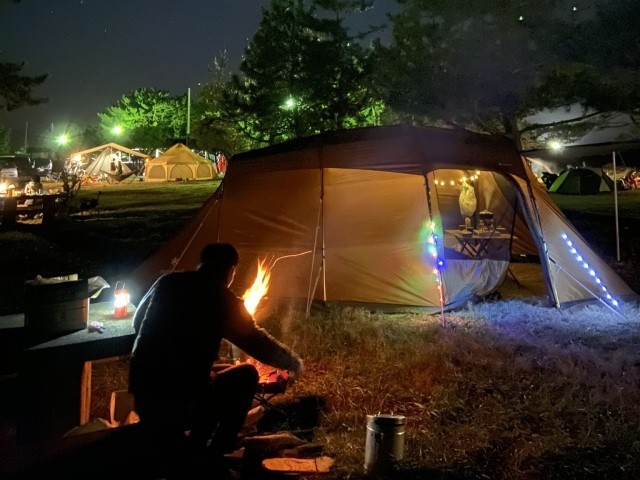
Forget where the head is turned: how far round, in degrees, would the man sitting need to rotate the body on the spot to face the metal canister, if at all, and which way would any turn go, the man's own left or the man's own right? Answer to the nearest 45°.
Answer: approximately 45° to the man's own right

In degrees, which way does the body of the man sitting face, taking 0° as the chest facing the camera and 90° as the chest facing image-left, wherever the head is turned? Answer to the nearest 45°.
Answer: approximately 225°

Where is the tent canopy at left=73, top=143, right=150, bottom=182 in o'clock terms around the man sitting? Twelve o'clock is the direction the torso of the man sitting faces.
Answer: The tent canopy is roughly at 10 o'clock from the man sitting.

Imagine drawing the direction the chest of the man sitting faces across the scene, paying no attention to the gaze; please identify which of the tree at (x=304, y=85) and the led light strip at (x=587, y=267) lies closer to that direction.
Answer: the led light strip

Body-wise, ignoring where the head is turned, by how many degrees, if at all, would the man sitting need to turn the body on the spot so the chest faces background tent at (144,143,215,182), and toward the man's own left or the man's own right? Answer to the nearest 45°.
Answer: approximately 45° to the man's own left

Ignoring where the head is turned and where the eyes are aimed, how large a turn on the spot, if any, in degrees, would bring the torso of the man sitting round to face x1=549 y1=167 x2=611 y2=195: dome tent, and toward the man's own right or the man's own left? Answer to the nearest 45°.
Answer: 0° — they already face it

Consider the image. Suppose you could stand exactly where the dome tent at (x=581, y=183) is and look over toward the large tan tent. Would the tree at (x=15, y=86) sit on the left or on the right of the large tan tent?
right

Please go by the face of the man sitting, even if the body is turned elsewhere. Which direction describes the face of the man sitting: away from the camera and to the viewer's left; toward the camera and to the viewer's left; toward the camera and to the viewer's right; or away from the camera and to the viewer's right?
away from the camera and to the viewer's right

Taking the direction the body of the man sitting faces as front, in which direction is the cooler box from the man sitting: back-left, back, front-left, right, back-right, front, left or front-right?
left

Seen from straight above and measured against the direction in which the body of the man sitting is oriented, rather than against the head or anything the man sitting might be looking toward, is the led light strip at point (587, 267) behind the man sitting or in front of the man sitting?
in front

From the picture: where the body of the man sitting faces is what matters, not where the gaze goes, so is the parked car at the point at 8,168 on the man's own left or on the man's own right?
on the man's own left

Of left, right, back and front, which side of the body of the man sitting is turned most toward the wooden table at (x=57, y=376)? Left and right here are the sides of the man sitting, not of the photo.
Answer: left

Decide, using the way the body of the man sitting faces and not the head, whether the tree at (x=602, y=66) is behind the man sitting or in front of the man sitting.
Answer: in front
